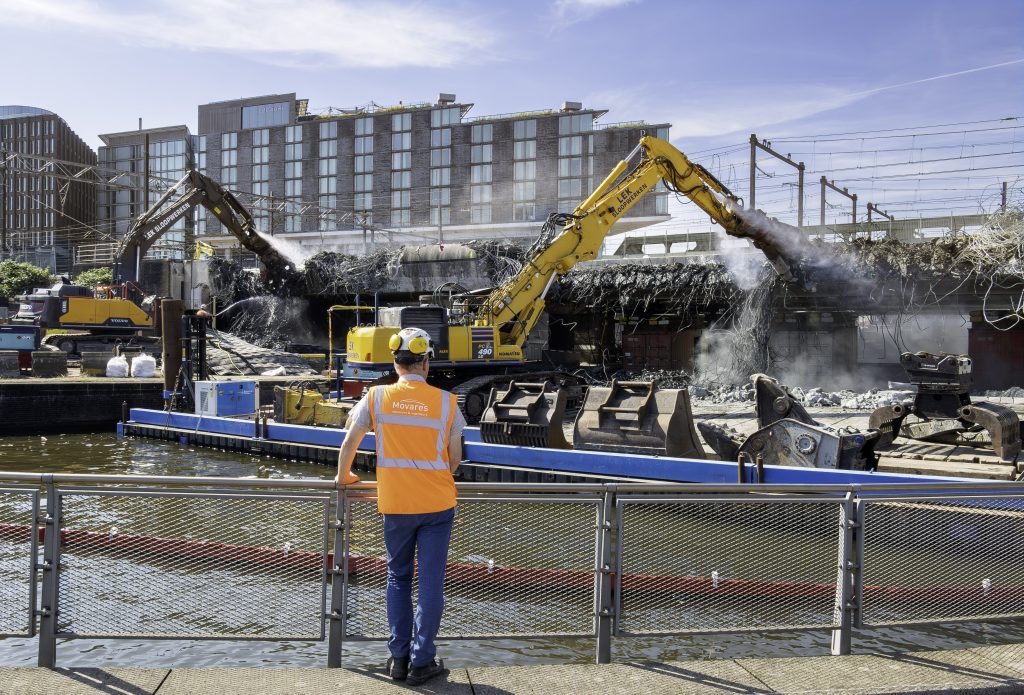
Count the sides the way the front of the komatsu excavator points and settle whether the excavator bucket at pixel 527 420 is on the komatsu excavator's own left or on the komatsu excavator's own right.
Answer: on the komatsu excavator's own right

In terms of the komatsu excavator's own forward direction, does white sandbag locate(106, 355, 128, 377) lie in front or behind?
behind

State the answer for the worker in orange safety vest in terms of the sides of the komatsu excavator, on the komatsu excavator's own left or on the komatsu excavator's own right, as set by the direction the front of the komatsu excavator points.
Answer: on the komatsu excavator's own right

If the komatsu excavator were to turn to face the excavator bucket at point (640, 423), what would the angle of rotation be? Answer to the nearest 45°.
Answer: approximately 90° to its right

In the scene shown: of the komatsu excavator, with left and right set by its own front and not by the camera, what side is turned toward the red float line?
right

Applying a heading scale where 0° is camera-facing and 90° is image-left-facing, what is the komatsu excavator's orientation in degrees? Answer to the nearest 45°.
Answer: approximately 270°

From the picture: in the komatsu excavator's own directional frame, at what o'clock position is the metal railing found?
The metal railing is roughly at 3 o'clock from the komatsu excavator.

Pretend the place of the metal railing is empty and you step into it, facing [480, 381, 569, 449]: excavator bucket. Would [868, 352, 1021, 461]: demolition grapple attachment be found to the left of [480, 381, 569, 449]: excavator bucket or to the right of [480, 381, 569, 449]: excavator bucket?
right

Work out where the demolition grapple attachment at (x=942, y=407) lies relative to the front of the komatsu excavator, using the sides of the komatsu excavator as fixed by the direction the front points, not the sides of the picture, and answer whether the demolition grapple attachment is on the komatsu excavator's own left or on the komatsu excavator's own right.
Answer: on the komatsu excavator's own right

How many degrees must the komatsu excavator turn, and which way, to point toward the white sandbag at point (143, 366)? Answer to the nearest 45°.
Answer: approximately 180°

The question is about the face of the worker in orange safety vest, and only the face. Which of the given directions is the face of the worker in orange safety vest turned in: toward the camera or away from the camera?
away from the camera
